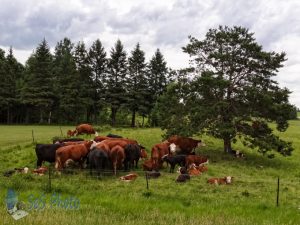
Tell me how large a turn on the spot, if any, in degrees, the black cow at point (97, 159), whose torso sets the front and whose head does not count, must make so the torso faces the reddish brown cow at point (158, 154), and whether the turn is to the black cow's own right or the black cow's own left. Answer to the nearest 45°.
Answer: approximately 45° to the black cow's own right

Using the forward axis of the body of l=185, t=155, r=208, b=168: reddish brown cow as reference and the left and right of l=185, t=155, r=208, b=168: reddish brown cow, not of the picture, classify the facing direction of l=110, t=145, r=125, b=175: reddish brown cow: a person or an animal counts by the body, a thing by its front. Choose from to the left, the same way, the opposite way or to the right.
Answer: to the left

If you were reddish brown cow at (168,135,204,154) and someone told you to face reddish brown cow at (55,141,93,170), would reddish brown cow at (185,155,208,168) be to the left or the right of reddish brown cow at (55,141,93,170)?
left

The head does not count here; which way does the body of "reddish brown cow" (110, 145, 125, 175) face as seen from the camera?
away from the camera

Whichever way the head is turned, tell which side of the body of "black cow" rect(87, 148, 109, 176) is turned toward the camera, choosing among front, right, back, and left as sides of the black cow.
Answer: back
